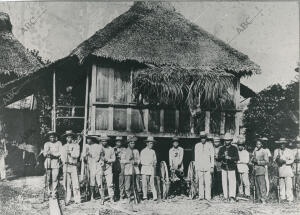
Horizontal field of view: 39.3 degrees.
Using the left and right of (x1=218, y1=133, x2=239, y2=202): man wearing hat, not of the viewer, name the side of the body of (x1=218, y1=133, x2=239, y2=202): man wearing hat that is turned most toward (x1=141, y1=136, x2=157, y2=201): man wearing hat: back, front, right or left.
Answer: right

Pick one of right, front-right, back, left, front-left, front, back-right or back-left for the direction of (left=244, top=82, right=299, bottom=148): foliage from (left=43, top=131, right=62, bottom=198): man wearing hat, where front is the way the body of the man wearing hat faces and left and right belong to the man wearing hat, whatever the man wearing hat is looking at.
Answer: back-left

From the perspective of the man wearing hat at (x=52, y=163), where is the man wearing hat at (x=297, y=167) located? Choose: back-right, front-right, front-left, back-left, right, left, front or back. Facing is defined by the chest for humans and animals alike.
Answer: left

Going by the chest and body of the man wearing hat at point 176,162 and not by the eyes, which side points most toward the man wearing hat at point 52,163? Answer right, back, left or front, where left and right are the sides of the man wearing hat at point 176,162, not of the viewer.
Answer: right

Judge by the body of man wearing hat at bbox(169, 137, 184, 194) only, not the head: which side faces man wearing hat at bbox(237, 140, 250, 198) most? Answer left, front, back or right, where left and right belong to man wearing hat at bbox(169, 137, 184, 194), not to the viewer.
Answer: left

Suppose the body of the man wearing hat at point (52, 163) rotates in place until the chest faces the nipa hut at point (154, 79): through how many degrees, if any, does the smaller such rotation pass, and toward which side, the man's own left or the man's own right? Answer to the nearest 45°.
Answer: approximately 135° to the man's own left

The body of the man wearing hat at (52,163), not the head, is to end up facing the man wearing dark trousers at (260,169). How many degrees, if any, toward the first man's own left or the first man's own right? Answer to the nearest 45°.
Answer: approximately 90° to the first man's own left

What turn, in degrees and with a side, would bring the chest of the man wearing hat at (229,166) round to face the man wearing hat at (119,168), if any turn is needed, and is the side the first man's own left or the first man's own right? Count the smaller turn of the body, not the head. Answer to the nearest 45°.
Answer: approximately 90° to the first man's own right

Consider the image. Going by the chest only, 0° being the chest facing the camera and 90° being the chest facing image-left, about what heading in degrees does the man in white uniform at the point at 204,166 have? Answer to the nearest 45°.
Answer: approximately 0°

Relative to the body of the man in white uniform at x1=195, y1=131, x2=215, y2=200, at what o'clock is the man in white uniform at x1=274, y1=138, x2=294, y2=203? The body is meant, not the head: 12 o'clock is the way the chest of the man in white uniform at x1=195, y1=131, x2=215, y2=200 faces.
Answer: the man in white uniform at x1=274, y1=138, x2=294, y2=203 is roughly at 9 o'clock from the man in white uniform at x1=195, y1=131, x2=215, y2=200.
